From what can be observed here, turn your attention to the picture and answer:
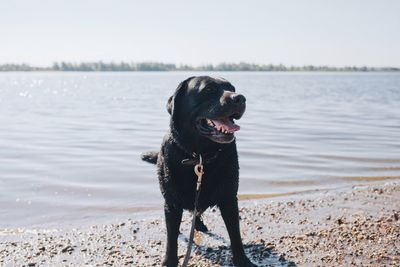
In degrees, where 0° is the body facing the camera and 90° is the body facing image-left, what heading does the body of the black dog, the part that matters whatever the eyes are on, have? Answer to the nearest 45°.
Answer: approximately 0°
